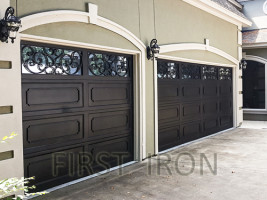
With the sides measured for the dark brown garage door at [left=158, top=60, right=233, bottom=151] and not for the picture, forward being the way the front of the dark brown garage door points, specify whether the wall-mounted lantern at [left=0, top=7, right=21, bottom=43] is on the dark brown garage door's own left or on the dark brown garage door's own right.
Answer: on the dark brown garage door's own right

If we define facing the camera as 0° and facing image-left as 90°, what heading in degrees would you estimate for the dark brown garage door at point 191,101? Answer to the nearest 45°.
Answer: approximately 315°

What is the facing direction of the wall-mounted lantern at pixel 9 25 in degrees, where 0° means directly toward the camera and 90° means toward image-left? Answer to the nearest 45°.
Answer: approximately 315°

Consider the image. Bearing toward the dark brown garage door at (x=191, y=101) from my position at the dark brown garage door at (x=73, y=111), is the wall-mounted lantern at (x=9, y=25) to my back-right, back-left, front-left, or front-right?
back-right

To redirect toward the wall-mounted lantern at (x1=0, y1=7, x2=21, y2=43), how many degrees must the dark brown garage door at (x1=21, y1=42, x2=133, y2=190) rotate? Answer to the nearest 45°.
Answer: approximately 90° to its right

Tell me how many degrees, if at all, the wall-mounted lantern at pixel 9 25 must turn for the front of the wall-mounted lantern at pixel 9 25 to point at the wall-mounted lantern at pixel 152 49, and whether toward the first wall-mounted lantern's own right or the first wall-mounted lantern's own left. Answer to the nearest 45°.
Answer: approximately 90° to the first wall-mounted lantern's own left

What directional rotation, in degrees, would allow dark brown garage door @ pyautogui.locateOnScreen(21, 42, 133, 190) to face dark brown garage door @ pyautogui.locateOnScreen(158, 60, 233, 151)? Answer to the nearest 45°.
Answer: approximately 90° to its left

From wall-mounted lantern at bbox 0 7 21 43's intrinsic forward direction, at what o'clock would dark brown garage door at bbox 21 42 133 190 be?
The dark brown garage door is roughly at 9 o'clock from the wall-mounted lantern.

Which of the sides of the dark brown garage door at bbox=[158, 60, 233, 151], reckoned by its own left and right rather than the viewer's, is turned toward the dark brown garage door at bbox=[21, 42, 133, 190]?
right

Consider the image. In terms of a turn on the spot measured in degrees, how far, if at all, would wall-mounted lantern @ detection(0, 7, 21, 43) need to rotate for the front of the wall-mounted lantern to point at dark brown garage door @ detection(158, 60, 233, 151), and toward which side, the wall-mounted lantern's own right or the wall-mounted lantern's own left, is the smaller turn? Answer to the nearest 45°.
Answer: approximately 90° to the wall-mounted lantern's own left
